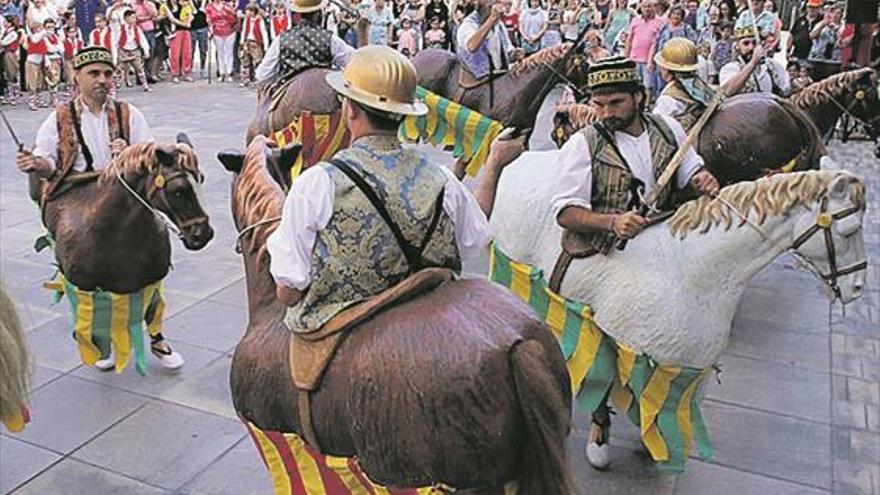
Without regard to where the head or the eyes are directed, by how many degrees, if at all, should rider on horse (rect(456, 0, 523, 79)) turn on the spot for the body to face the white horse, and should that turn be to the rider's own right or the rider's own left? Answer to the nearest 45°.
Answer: approximately 45° to the rider's own right

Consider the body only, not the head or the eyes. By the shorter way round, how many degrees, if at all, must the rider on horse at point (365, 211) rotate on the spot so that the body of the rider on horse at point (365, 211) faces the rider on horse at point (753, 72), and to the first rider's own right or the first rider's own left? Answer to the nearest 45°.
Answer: approximately 90° to the first rider's own right

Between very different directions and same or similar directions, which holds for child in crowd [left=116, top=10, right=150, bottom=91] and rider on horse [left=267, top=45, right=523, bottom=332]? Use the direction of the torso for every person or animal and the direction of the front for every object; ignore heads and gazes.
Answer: very different directions

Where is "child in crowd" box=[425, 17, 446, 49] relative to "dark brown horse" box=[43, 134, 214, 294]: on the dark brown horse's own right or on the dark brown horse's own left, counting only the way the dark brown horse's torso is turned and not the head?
on the dark brown horse's own left

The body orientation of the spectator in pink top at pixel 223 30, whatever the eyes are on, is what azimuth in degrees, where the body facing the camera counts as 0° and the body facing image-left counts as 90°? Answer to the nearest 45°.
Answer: approximately 0°

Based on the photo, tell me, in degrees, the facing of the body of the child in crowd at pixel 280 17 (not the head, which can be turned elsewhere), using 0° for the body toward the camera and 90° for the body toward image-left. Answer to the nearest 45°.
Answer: approximately 0°

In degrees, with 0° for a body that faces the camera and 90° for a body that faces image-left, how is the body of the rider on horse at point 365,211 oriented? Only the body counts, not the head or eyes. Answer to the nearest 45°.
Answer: approximately 135°

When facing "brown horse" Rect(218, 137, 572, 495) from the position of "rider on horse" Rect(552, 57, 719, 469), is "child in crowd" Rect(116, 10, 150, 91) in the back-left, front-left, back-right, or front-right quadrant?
back-right
